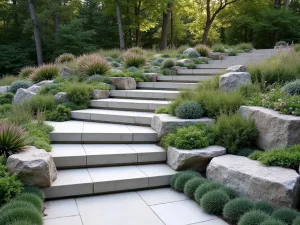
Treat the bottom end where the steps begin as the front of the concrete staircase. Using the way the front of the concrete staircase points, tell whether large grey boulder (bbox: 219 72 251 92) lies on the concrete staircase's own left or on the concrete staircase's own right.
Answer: on the concrete staircase's own left

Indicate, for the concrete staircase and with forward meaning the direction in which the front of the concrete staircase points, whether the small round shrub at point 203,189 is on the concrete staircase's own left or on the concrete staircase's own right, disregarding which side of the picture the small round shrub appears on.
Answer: on the concrete staircase's own left

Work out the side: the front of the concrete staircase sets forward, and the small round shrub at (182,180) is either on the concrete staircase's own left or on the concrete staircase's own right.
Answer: on the concrete staircase's own left

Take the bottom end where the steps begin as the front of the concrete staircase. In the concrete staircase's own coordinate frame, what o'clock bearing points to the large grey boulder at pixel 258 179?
The large grey boulder is roughly at 10 o'clock from the concrete staircase.

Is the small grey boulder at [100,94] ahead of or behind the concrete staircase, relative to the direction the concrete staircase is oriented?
behind

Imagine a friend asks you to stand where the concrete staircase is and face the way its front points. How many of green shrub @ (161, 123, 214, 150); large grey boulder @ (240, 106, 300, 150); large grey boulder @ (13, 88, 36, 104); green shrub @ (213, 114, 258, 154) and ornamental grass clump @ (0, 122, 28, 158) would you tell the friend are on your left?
3

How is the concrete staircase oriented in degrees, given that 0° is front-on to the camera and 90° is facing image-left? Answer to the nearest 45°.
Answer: approximately 0°

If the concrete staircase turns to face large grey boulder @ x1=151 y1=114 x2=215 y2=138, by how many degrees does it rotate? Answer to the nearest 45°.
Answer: approximately 90° to its left

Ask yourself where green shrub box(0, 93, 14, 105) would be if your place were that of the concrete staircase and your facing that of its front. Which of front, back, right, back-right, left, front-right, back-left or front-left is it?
back-right

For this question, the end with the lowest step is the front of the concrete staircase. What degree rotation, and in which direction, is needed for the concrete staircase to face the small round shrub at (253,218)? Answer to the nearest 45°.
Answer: approximately 45° to its left
